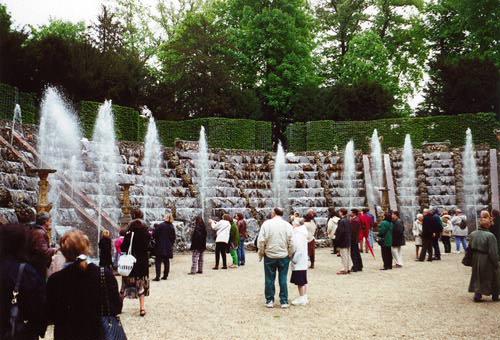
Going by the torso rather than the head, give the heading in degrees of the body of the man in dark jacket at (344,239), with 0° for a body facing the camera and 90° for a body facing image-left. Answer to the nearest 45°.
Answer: approximately 90°

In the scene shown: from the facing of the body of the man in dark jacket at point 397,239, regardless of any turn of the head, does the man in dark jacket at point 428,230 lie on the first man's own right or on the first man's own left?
on the first man's own right

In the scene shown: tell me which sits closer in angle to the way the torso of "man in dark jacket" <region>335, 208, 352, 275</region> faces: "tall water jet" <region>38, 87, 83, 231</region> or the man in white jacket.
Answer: the tall water jet

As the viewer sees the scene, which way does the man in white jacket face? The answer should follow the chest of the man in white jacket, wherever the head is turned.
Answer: away from the camera

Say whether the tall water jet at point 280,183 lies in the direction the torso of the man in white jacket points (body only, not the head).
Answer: yes

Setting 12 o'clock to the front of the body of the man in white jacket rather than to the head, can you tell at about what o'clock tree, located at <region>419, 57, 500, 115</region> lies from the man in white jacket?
The tree is roughly at 1 o'clock from the man in white jacket.
